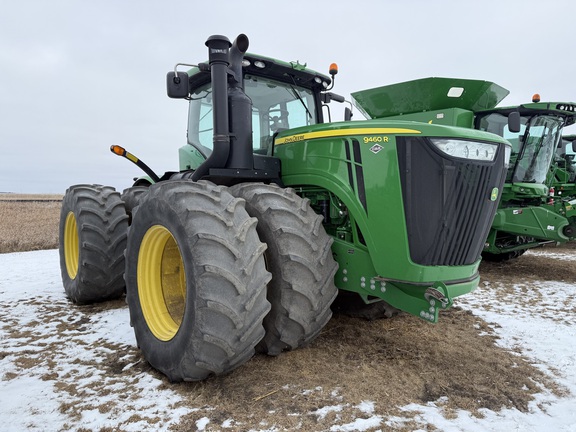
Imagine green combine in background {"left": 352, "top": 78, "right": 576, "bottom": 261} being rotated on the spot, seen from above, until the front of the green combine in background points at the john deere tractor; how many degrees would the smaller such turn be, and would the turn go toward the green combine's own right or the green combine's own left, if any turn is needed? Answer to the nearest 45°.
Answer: approximately 45° to the green combine's own right

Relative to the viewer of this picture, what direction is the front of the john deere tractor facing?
facing the viewer and to the right of the viewer

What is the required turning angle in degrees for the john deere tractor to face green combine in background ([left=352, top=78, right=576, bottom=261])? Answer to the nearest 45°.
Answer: approximately 90° to its left

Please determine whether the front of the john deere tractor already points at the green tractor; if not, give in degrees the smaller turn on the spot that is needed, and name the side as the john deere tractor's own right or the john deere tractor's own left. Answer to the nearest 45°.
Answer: approximately 90° to the john deere tractor's own left

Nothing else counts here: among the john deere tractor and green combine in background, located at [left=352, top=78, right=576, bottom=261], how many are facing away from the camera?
0
